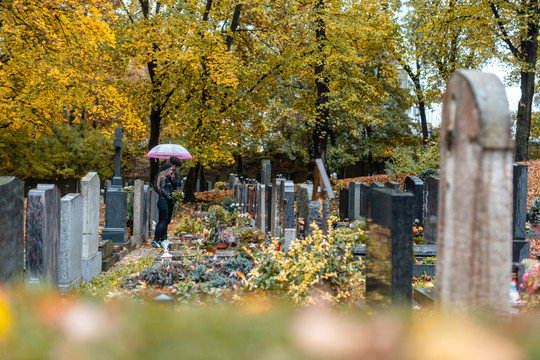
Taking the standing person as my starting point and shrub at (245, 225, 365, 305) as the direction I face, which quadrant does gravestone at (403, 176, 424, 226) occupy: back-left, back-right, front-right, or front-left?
front-left

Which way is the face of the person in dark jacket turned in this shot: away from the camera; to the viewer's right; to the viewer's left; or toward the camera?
to the viewer's right

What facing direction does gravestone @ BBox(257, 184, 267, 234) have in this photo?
to the viewer's left

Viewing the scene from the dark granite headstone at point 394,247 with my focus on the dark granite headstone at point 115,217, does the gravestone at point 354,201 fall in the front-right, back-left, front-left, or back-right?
front-right

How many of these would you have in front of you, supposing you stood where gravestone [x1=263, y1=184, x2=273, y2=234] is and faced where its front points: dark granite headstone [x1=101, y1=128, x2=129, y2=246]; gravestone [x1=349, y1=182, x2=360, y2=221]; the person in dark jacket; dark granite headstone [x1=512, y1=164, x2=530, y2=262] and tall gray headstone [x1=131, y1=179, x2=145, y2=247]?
3

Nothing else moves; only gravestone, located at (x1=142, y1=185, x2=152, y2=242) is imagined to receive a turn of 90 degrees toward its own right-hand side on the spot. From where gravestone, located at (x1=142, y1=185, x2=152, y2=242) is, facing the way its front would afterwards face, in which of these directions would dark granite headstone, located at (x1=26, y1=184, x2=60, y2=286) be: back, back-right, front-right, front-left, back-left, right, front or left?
front

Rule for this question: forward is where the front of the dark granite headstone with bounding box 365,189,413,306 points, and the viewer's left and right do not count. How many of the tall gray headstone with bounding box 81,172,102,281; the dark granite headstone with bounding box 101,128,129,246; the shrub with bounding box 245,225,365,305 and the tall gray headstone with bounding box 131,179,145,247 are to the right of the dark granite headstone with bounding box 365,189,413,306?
4

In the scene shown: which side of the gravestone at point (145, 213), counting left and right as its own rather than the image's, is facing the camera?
right

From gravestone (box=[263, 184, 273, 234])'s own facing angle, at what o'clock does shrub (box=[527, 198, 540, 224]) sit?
The shrub is roughly at 6 o'clock from the gravestone.

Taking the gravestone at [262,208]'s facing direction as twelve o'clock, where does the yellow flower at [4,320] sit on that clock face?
The yellow flower is roughly at 9 o'clock from the gravestone.

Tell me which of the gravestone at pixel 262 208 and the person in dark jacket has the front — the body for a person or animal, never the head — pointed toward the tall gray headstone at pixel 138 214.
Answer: the gravestone

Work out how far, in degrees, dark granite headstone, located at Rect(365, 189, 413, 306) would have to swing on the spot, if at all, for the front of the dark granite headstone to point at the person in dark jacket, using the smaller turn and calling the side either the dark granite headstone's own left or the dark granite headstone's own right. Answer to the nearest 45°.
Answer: approximately 90° to the dark granite headstone's own right

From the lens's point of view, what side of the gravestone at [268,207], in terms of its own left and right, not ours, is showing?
left

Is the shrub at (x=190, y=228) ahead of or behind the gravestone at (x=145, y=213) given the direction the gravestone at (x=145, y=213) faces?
ahead
